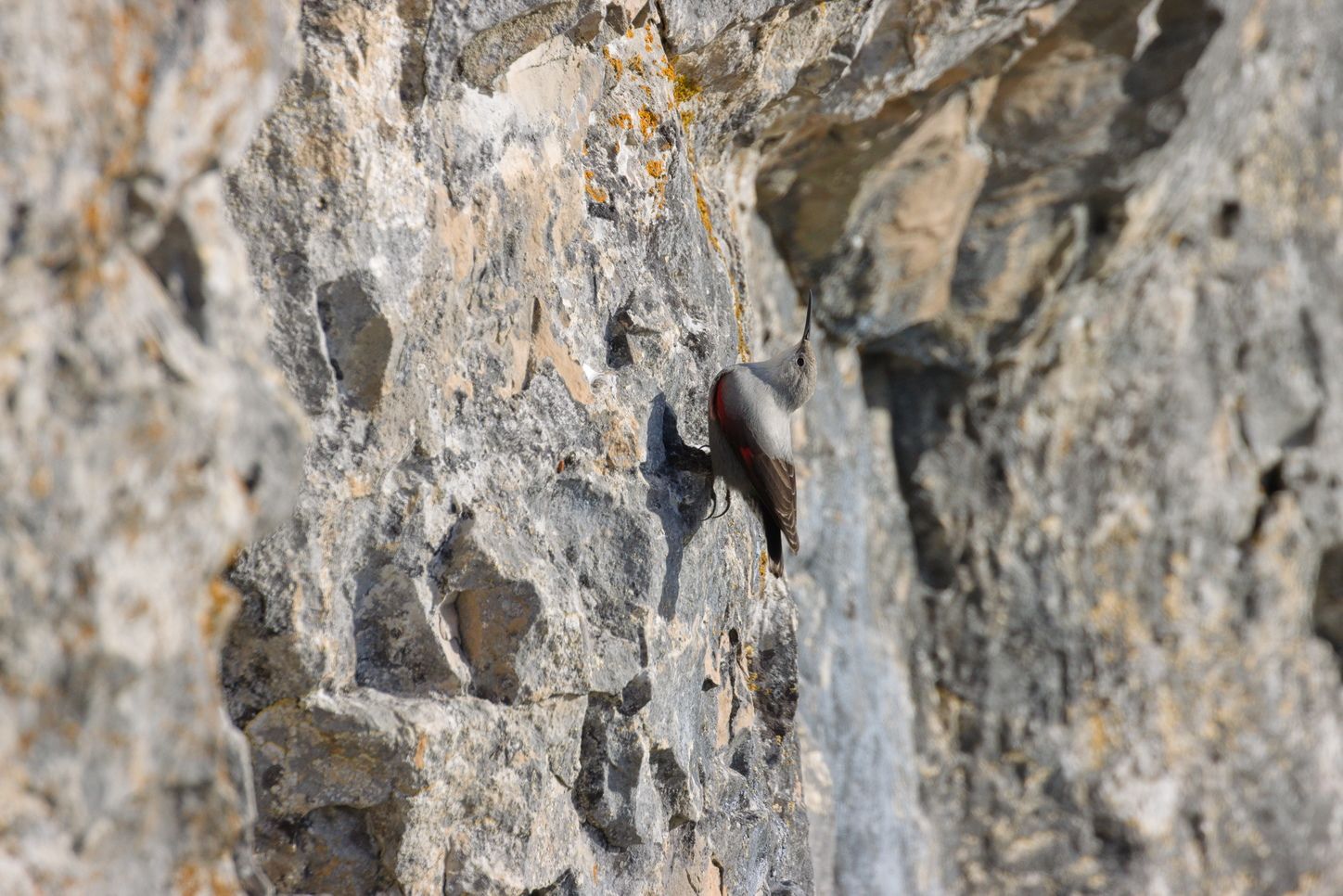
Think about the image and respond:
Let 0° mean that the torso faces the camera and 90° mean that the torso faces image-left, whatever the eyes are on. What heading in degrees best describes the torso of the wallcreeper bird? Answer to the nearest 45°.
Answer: approximately 90°
